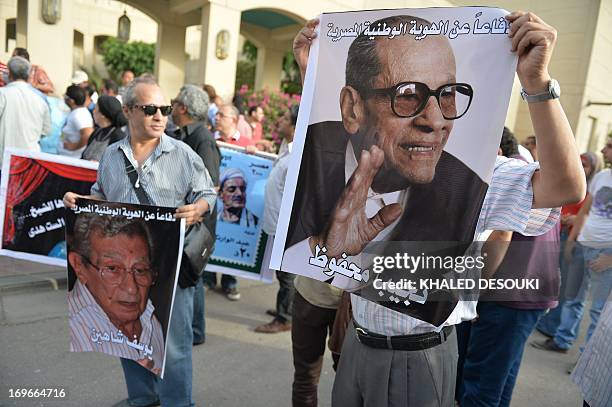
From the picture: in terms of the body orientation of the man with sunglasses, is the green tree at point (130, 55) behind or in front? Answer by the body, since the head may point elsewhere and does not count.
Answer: behind

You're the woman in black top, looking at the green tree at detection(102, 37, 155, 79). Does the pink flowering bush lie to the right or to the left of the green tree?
right

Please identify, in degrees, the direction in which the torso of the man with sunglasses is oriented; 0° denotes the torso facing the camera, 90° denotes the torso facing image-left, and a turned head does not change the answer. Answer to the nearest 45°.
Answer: approximately 0°

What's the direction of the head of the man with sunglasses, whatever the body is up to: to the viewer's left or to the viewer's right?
to the viewer's right

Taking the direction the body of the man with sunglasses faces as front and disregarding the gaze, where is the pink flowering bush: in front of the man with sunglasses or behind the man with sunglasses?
behind

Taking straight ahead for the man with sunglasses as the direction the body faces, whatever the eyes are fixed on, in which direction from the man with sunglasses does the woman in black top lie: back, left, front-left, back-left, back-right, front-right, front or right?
back

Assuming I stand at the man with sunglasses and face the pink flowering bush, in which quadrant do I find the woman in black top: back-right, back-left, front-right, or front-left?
front-left

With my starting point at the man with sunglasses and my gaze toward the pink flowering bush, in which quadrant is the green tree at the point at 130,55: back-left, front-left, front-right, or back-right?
front-left
